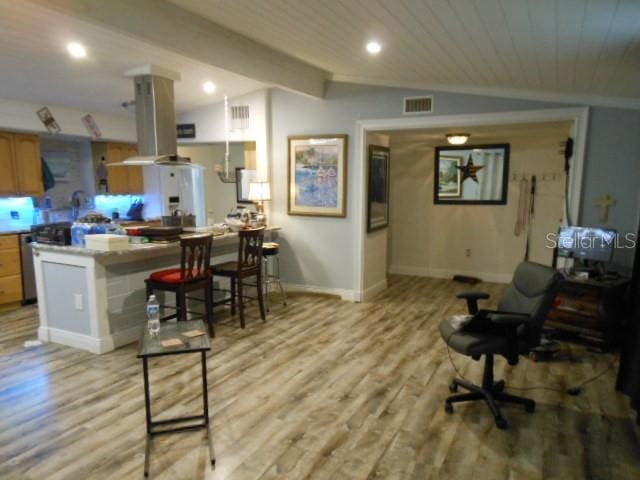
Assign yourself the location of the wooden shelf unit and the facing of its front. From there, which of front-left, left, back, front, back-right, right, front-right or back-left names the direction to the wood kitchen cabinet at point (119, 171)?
front-right

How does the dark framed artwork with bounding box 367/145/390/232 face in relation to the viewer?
to the viewer's right

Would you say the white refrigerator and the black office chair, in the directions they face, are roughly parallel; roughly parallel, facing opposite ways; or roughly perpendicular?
roughly perpendicular

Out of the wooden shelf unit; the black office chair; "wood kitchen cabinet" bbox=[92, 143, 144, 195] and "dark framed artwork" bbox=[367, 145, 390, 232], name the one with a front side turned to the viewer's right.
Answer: the dark framed artwork

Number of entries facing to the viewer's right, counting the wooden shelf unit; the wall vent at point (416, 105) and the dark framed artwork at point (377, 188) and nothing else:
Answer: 1

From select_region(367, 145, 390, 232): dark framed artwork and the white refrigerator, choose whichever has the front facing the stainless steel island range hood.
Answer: the white refrigerator

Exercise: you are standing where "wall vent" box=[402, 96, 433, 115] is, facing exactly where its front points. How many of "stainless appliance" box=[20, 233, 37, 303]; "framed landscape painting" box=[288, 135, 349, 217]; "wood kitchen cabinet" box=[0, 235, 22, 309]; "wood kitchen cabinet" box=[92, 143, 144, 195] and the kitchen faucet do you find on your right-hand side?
5

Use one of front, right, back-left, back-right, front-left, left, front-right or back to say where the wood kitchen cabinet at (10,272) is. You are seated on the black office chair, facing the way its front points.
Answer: front-right

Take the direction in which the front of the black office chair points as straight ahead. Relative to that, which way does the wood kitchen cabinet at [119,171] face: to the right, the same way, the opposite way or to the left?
to the left

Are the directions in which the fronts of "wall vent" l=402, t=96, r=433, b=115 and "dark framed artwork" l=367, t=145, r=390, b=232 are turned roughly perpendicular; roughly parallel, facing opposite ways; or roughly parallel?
roughly perpendicular

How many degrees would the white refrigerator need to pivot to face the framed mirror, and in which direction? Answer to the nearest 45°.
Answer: approximately 90° to its left

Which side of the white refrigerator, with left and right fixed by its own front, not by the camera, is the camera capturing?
front

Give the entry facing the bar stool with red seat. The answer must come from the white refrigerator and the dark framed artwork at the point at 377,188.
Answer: the white refrigerator

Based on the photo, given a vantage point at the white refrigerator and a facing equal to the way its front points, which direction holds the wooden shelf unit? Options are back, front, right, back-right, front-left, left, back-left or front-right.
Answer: front-left
